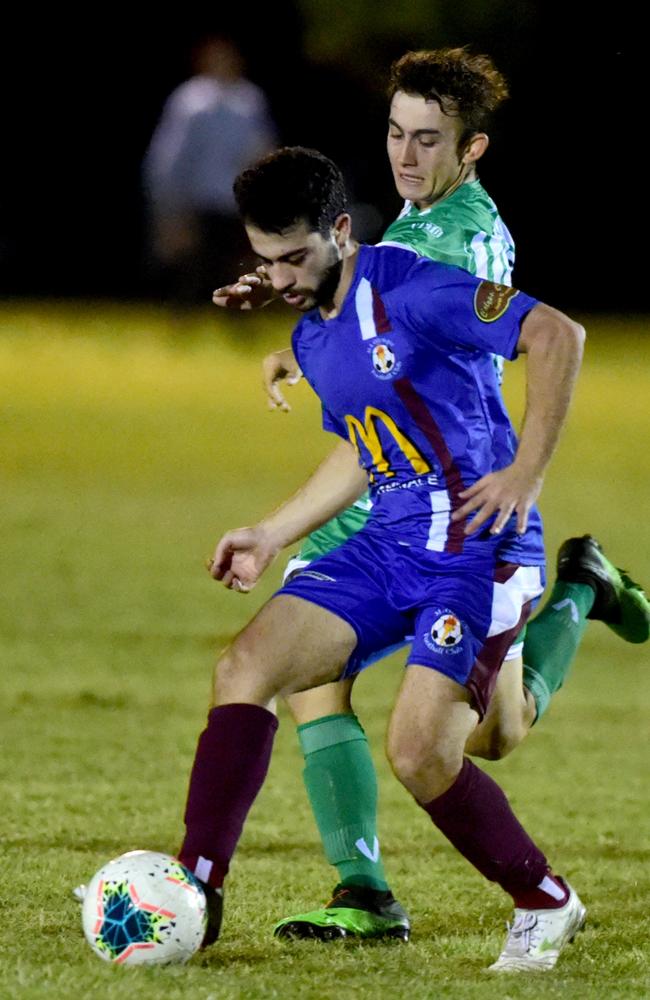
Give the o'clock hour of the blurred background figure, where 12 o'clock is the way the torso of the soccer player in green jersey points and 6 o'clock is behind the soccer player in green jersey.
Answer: The blurred background figure is roughly at 4 o'clock from the soccer player in green jersey.

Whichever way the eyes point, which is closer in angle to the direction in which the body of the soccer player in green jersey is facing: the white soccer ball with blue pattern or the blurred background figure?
the white soccer ball with blue pattern

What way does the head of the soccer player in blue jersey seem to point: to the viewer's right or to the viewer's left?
to the viewer's left

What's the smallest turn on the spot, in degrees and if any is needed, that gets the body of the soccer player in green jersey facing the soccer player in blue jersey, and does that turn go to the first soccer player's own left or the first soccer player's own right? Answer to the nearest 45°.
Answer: approximately 45° to the first soccer player's own left

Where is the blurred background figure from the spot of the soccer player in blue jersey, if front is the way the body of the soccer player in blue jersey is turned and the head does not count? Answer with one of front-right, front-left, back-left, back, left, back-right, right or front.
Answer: back-right

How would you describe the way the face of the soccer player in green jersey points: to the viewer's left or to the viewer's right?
to the viewer's left
